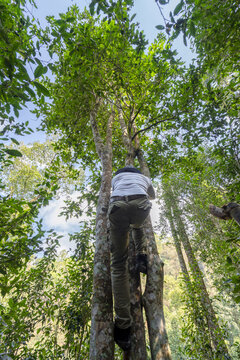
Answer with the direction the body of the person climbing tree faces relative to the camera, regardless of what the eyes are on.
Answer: away from the camera
